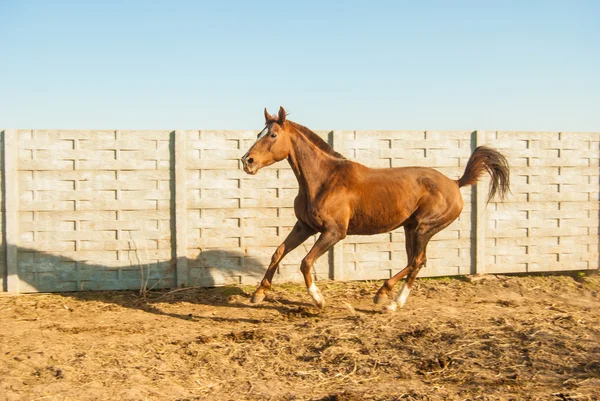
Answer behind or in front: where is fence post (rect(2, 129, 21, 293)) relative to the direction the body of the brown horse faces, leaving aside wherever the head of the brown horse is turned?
in front

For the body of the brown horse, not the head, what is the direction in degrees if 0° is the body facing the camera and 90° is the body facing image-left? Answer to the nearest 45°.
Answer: approximately 90°

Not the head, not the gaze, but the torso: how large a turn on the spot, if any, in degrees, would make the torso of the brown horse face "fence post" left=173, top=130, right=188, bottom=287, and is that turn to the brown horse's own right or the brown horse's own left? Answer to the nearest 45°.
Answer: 0° — it already faces it

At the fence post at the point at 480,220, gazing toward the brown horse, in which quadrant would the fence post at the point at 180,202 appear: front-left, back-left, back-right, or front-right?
front-right

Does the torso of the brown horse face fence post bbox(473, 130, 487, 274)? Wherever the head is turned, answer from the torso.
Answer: no
